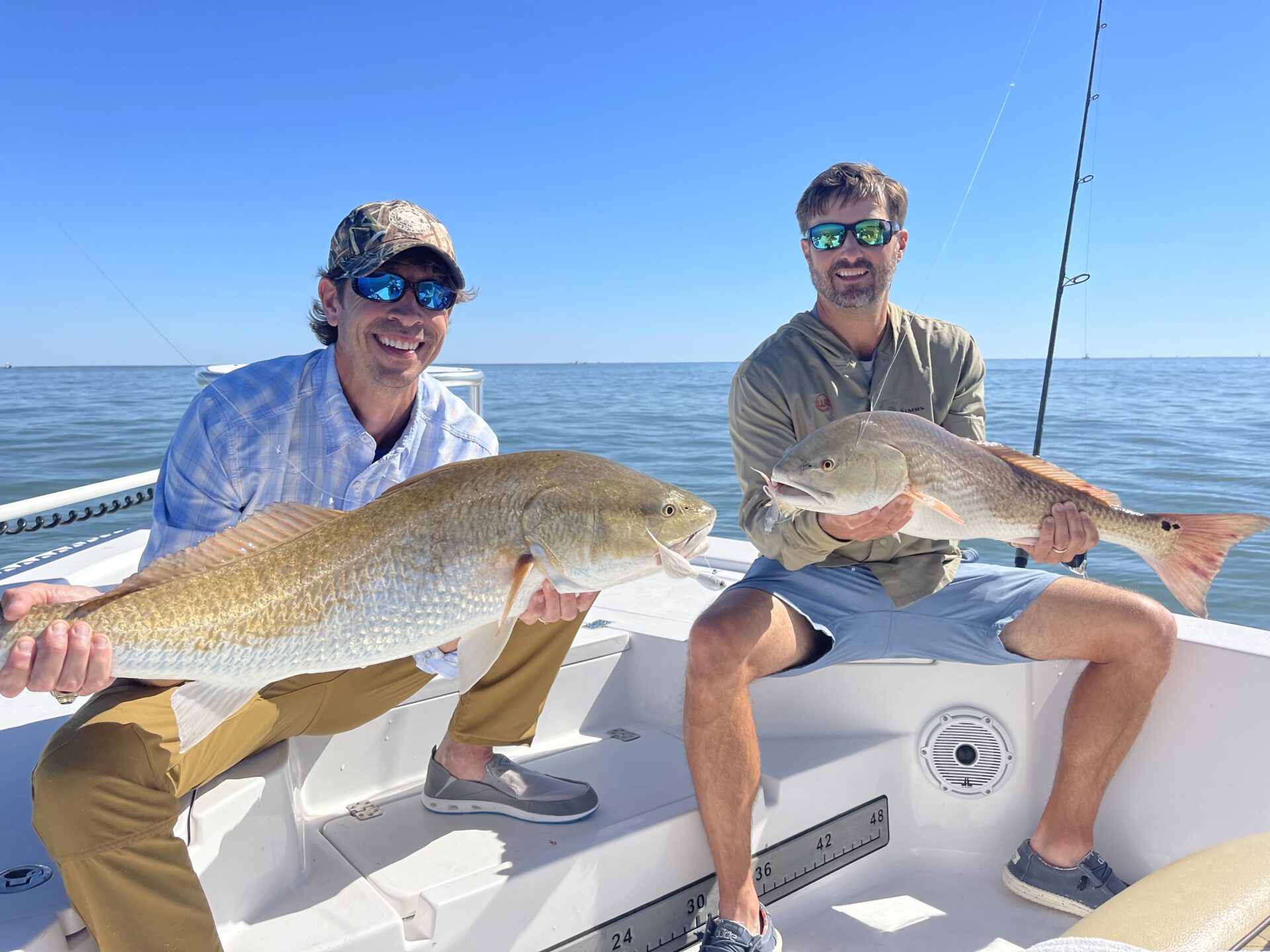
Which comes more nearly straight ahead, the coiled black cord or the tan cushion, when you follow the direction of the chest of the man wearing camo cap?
the tan cushion

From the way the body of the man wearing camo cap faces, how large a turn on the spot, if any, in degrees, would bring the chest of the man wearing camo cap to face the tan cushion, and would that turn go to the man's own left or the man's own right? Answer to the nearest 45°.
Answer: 0° — they already face it

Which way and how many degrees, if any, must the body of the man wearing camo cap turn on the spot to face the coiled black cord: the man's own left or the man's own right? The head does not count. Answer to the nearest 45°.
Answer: approximately 180°

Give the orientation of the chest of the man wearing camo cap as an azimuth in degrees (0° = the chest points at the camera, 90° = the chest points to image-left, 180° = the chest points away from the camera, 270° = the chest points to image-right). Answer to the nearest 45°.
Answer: approximately 315°
